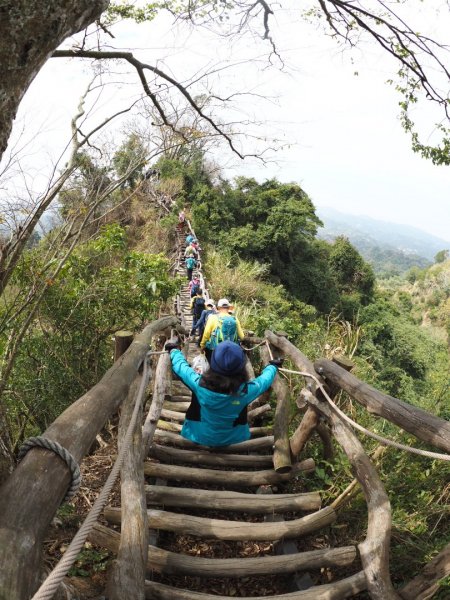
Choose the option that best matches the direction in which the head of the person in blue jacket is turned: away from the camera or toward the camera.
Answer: away from the camera

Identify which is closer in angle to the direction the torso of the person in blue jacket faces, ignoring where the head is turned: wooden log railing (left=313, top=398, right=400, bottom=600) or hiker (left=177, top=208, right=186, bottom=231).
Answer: the hiker

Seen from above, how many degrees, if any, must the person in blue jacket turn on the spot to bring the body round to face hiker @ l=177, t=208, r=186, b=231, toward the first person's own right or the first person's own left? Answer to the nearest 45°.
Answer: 0° — they already face them

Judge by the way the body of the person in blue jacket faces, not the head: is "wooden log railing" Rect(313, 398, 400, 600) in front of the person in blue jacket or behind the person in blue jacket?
behind

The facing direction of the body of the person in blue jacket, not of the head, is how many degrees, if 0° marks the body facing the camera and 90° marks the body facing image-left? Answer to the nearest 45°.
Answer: approximately 180°

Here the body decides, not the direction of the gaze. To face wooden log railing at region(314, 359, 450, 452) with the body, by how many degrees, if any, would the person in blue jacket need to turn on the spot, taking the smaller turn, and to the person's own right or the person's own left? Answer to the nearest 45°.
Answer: approximately 135° to the person's own right
